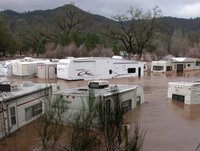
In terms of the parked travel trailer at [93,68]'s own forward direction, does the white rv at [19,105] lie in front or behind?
in front

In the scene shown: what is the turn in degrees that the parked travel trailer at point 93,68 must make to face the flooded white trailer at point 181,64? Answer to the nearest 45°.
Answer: approximately 180°

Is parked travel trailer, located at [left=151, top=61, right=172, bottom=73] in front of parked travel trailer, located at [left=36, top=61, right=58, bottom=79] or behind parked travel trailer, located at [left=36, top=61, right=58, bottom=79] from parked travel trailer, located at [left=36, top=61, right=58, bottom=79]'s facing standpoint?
behind

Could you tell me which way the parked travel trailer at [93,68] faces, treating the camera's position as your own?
facing the viewer and to the left of the viewer

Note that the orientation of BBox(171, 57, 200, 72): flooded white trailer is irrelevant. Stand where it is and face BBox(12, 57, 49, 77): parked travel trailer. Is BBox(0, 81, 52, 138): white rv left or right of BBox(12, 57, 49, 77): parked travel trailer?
left
